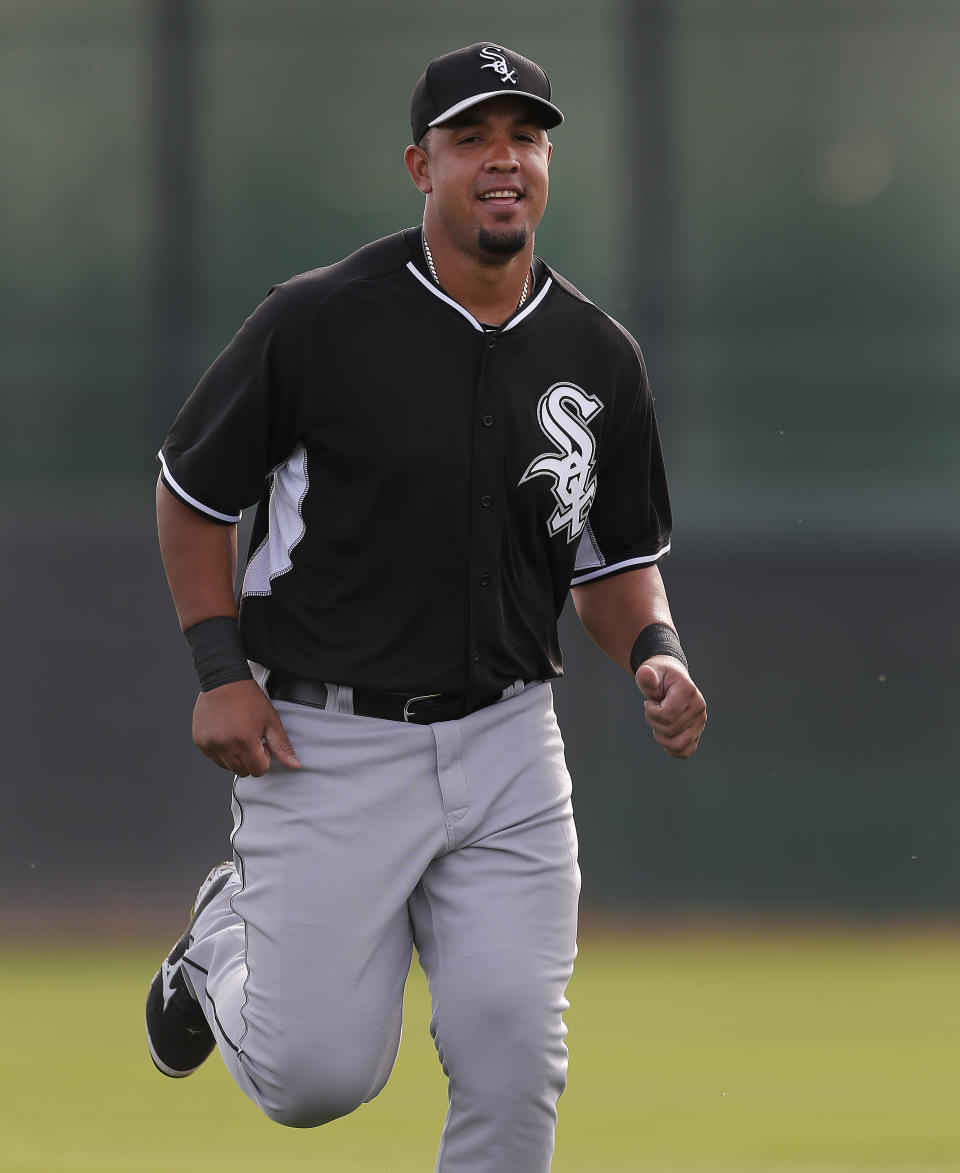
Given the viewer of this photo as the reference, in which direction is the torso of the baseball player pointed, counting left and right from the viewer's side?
facing the viewer and to the right of the viewer
